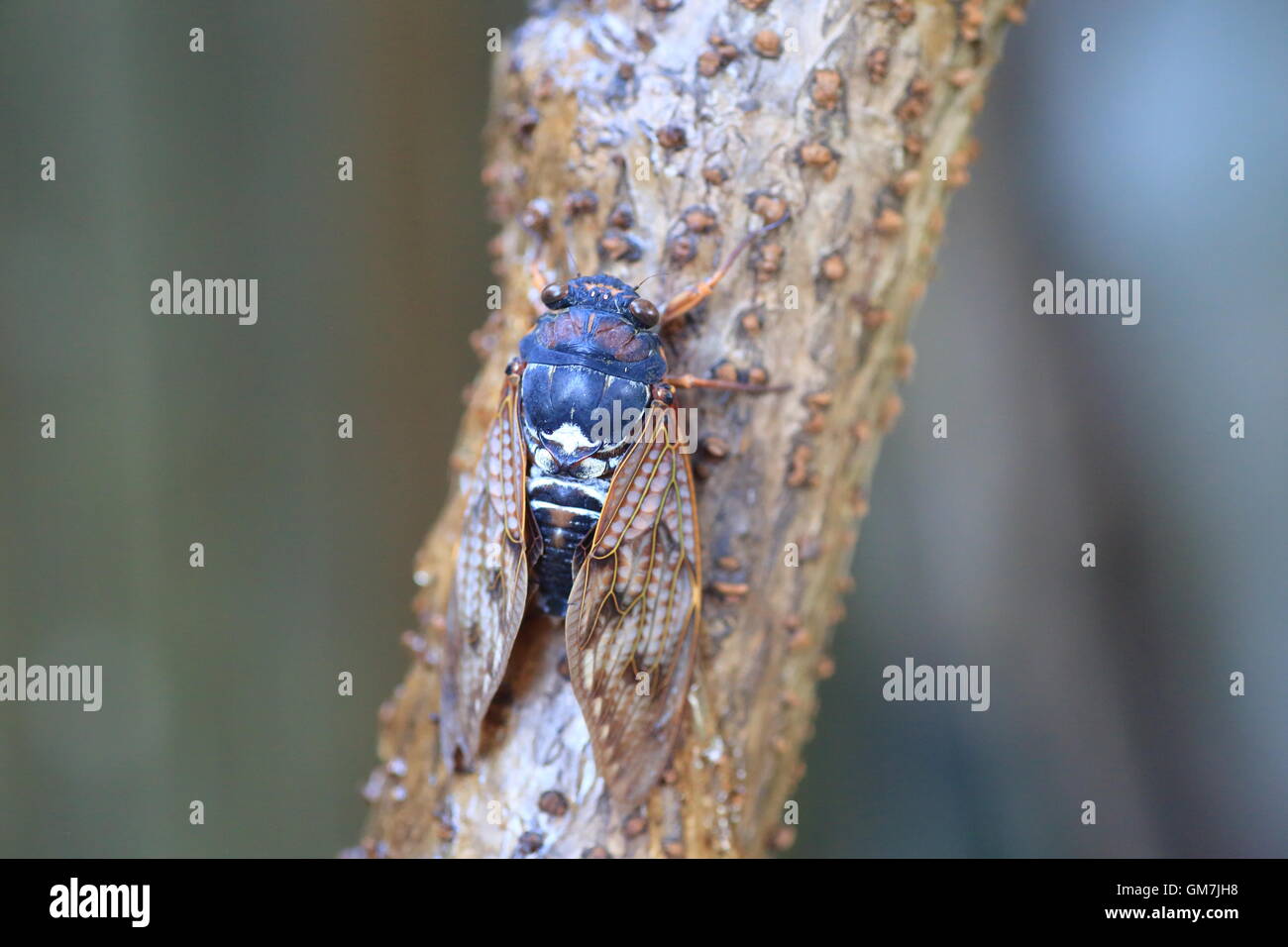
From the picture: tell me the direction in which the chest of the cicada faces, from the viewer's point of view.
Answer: away from the camera
